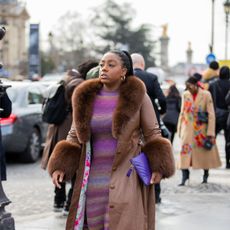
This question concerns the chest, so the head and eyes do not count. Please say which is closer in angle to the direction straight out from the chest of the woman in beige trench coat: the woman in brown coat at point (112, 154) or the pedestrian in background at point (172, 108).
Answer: the woman in brown coat

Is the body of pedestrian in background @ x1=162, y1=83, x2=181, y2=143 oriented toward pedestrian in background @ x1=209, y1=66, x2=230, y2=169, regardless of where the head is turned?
no

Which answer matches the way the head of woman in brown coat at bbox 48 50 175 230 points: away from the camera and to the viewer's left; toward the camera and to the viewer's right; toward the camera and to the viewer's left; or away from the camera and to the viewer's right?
toward the camera and to the viewer's left

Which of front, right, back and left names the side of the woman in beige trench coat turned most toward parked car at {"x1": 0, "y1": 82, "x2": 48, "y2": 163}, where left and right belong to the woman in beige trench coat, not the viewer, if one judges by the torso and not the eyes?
right

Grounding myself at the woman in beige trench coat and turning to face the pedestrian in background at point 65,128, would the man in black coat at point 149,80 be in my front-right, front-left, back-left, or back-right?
front-left

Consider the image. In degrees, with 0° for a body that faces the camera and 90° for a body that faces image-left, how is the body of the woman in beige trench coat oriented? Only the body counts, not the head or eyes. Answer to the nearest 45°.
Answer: approximately 45°

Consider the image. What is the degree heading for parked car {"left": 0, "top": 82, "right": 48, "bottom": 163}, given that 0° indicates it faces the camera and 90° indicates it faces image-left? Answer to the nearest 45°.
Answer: approximately 225°

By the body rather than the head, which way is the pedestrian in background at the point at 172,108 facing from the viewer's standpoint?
away from the camera

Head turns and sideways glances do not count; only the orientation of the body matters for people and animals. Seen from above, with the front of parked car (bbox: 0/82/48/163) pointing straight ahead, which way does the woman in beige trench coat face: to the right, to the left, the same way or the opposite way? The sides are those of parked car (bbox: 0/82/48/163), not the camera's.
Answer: the opposite way

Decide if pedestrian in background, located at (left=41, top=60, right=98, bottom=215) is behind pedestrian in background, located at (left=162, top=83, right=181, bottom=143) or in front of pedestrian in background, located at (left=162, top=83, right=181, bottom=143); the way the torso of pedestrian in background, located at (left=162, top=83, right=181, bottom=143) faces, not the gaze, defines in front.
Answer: behind

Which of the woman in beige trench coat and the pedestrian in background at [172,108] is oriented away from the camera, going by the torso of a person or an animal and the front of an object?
the pedestrian in background

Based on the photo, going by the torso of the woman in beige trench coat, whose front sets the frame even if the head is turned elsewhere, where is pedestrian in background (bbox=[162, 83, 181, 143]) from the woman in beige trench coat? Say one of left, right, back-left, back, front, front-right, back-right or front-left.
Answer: back-right

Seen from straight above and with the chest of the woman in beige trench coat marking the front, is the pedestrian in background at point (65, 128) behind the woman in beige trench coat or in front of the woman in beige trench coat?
in front

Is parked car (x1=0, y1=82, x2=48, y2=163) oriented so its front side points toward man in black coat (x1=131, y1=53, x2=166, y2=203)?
no
